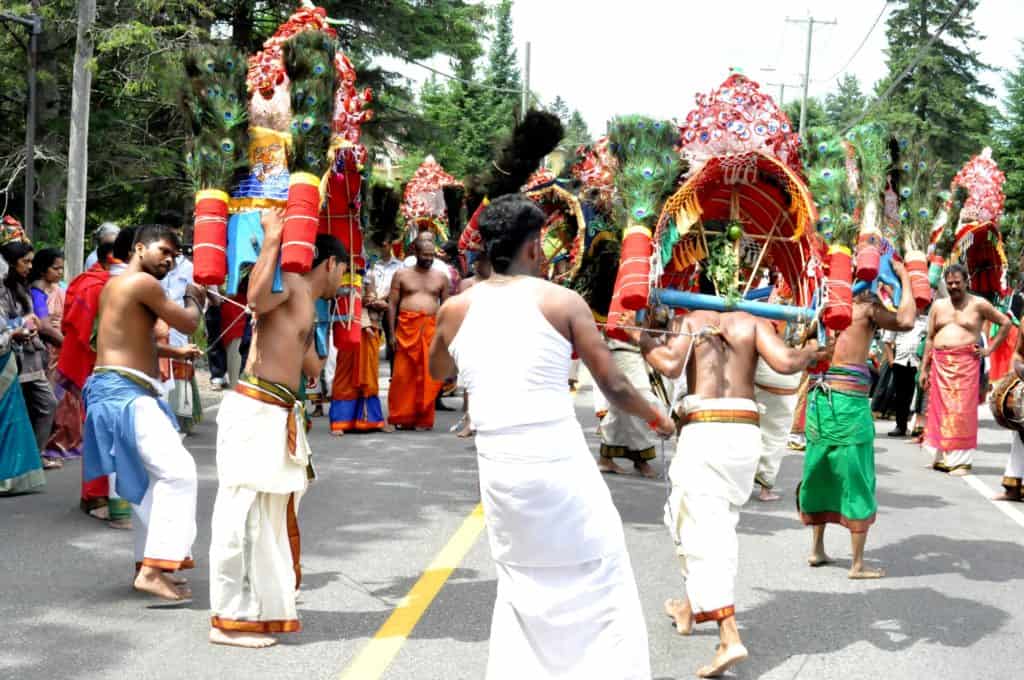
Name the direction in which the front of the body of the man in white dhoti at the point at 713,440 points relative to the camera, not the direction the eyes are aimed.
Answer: away from the camera

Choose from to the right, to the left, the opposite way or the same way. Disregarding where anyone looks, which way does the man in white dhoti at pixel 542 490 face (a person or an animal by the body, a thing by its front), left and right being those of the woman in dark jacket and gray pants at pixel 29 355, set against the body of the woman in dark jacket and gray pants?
to the left

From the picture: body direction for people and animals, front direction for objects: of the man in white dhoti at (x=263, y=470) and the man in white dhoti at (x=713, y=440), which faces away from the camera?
the man in white dhoti at (x=713, y=440)

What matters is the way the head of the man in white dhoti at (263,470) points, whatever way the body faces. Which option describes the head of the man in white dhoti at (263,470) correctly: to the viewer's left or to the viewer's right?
to the viewer's right

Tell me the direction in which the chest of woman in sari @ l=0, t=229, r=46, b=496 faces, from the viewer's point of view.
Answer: to the viewer's right

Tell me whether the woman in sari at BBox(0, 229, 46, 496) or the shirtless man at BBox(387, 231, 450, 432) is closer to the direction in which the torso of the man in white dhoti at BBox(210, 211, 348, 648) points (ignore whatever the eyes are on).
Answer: the shirtless man

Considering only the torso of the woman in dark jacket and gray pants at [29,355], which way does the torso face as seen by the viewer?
to the viewer's right

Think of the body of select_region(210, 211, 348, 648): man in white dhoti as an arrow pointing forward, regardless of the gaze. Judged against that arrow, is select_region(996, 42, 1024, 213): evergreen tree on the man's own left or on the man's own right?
on the man's own left

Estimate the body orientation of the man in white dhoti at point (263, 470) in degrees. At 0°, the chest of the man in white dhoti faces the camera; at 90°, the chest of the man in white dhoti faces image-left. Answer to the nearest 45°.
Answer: approximately 270°

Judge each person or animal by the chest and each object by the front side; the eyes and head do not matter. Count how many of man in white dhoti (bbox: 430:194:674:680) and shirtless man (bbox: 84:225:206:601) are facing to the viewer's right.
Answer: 1

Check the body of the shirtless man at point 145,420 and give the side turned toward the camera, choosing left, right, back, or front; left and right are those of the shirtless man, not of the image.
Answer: right

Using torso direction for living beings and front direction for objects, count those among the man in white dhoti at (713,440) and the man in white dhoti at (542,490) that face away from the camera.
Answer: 2

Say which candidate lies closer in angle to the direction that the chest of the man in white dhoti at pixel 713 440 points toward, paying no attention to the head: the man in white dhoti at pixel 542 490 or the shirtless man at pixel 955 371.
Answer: the shirtless man

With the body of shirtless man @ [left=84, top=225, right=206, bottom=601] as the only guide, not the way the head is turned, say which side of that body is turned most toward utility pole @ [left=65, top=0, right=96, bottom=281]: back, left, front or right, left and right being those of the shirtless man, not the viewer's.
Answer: left

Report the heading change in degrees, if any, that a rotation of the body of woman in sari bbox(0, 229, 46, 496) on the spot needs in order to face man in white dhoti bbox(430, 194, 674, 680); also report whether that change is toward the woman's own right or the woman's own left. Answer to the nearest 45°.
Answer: approximately 90° to the woman's own right

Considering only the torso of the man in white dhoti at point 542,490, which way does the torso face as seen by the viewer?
away from the camera
